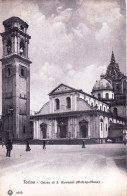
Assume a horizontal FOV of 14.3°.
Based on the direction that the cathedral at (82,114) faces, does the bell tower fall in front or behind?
in front

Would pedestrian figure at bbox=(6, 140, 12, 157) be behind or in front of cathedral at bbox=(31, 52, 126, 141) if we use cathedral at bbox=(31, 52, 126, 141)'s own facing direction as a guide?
in front

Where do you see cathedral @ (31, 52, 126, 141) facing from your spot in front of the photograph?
facing the viewer and to the left of the viewer
